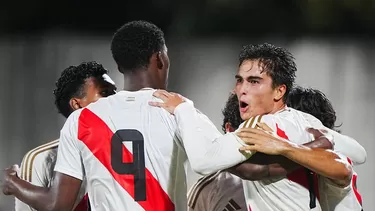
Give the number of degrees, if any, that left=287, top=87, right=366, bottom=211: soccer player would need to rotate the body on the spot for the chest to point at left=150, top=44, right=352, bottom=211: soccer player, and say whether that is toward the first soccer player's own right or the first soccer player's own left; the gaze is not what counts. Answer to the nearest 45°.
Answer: approximately 45° to the first soccer player's own left

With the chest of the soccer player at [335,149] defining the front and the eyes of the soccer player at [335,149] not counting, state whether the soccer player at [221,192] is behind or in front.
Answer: in front

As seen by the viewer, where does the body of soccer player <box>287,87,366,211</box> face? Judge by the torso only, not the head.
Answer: to the viewer's left

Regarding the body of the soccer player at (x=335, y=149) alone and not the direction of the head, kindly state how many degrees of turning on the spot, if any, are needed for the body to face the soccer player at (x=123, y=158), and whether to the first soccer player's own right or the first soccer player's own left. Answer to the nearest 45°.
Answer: approximately 45° to the first soccer player's own left

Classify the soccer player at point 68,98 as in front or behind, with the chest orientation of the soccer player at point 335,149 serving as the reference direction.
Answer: in front

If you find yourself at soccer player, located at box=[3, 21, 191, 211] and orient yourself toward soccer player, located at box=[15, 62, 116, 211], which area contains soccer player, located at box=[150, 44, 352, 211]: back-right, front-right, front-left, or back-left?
back-right
